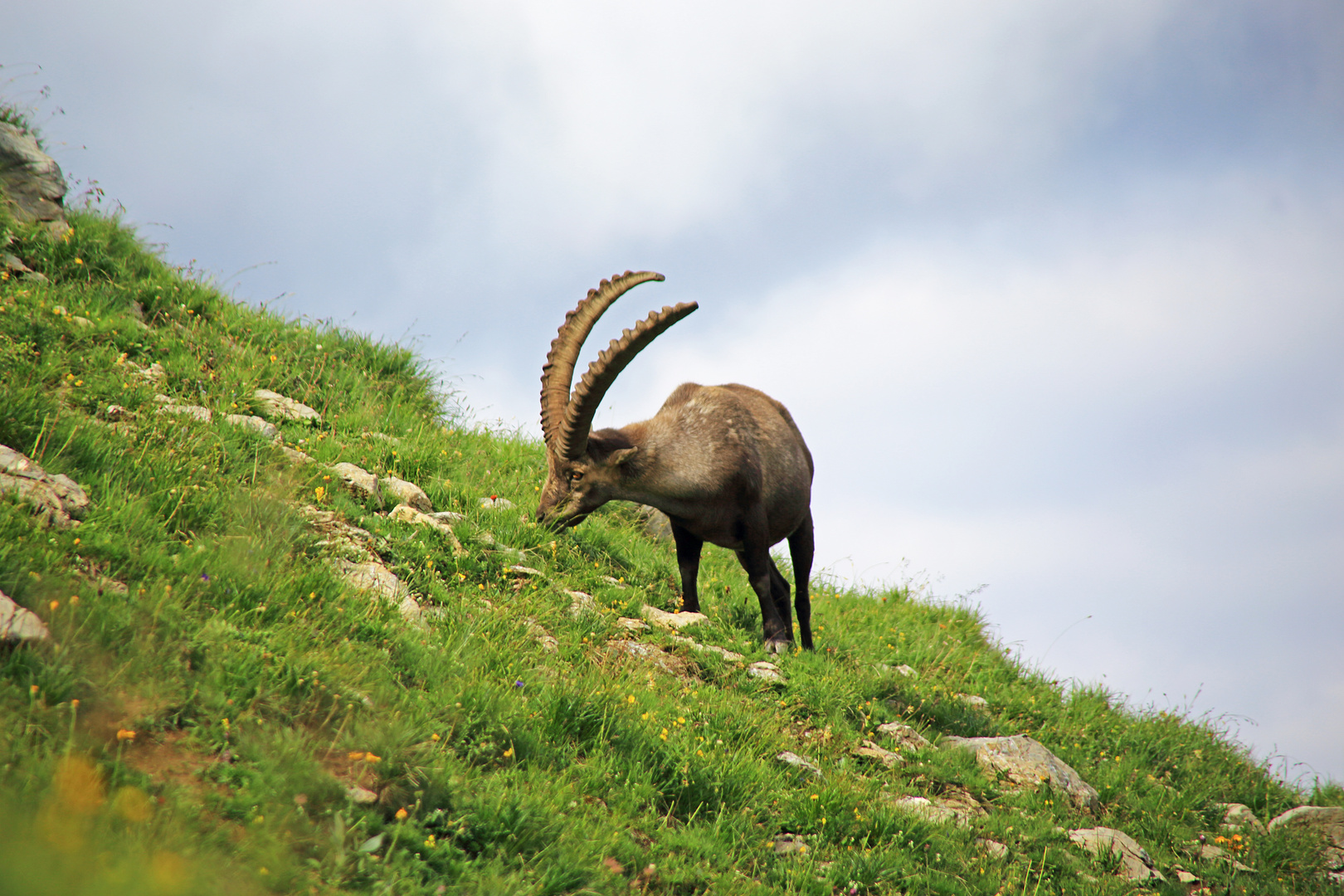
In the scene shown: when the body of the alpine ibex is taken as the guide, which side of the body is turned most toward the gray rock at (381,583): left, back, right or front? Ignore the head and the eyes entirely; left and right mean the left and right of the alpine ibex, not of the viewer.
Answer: front

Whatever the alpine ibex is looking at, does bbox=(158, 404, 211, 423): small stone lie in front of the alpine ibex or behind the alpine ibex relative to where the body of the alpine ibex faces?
in front

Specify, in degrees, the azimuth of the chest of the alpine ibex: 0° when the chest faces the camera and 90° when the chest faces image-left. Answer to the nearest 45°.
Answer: approximately 45°

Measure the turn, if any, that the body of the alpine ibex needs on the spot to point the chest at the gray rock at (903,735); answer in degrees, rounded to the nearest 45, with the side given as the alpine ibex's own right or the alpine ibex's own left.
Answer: approximately 135° to the alpine ibex's own left

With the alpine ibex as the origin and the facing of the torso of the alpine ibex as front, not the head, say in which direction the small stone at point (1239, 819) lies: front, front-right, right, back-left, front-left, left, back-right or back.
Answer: back-left

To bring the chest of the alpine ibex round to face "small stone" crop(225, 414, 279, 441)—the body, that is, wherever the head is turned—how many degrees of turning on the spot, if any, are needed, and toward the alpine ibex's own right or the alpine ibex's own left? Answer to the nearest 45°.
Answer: approximately 45° to the alpine ibex's own right

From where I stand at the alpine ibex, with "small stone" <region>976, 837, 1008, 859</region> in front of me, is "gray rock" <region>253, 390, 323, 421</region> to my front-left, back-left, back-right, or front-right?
back-right

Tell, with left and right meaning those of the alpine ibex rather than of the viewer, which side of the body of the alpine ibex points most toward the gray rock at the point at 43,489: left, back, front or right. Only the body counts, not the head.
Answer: front

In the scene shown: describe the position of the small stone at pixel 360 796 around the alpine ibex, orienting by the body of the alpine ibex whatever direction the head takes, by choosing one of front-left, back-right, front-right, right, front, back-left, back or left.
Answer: front-left

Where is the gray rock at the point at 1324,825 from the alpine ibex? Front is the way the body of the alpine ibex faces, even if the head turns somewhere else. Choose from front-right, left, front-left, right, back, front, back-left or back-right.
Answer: back-left

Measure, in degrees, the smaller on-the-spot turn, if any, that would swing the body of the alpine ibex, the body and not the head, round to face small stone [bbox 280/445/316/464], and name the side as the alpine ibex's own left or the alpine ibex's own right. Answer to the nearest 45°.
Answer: approximately 45° to the alpine ibex's own right
